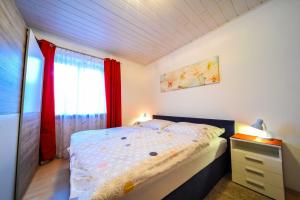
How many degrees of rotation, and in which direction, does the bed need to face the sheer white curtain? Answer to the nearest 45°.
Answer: approximately 90° to its right

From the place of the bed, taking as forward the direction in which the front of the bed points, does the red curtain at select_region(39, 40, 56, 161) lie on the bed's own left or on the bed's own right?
on the bed's own right

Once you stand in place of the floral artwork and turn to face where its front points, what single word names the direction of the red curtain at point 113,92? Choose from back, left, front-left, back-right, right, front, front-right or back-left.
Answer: front-right

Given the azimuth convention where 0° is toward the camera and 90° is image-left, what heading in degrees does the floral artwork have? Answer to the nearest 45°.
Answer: approximately 45°

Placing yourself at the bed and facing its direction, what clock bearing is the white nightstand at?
The white nightstand is roughly at 7 o'clock from the bed.

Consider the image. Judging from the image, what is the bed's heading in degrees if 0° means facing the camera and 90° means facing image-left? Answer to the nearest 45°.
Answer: approximately 45°

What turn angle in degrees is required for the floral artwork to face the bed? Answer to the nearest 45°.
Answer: approximately 45° to its left

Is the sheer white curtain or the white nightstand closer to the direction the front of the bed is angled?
the sheer white curtain
